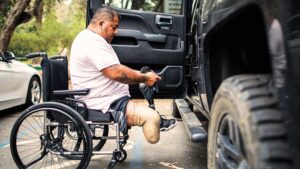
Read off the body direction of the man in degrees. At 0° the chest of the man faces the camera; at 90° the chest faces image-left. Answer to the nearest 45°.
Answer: approximately 270°

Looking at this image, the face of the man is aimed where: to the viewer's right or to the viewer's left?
to the viewer's right

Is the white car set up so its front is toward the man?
no

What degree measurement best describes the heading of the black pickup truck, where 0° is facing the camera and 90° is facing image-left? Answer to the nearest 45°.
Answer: approximately 135°

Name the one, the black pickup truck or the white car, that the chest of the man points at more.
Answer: the black pickup truck

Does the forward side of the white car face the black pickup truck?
no

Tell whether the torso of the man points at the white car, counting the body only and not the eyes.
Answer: no
